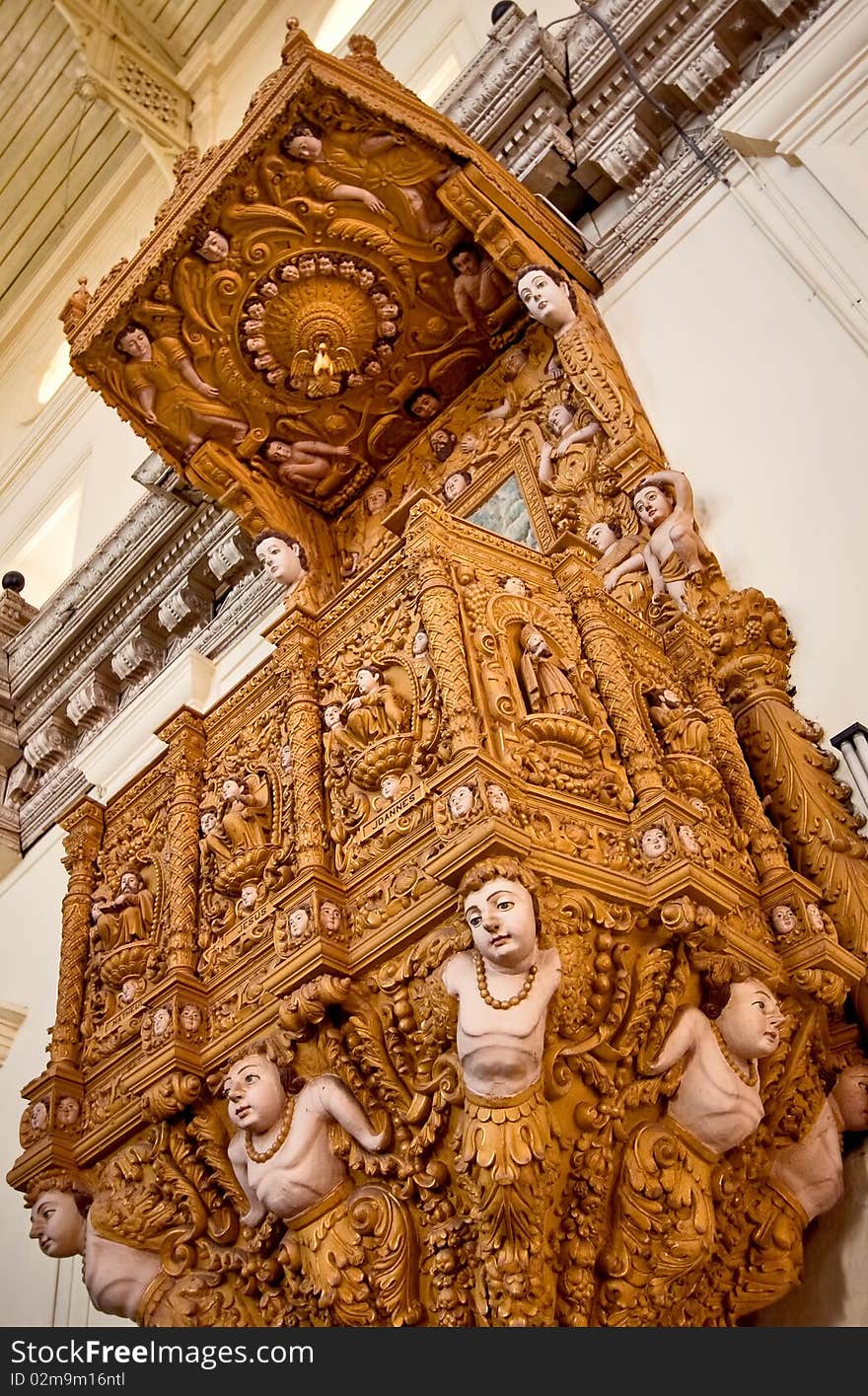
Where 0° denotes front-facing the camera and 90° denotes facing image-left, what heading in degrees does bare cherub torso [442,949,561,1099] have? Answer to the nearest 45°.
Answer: approximately 0°

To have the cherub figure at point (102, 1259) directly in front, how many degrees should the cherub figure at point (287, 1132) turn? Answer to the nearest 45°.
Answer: approximately 90° to its right

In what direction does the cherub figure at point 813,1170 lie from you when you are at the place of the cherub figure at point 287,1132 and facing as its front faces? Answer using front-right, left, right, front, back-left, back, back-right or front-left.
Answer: back-left

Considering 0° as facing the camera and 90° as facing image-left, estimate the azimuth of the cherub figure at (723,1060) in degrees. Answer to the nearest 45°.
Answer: approximately 315°

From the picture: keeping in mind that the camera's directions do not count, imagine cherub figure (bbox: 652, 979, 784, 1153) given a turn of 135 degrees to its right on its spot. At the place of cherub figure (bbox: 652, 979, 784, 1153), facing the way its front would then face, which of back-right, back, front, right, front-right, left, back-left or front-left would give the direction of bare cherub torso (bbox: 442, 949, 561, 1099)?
front-left

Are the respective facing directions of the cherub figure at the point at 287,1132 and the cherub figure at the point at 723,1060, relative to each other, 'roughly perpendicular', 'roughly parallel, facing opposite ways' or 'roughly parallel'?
roughly perpendicular

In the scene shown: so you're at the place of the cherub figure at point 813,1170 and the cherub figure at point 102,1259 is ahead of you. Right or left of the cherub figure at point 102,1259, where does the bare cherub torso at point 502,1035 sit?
left

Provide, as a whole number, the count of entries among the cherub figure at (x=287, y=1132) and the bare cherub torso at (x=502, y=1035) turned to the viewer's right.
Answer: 0

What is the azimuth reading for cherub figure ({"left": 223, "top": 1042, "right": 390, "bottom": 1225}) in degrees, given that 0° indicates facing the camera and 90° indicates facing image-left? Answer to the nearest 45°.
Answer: approximately 45°

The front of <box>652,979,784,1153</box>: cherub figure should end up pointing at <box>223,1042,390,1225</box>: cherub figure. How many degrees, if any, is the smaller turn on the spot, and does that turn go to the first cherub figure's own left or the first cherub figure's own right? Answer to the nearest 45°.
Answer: approximately 135° to the first cherub figure's own right

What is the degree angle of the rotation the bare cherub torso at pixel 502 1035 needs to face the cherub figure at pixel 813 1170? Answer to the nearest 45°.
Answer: approximately 135° to its left

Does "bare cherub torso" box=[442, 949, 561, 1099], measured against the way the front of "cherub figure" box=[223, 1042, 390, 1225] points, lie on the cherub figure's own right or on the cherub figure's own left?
on the cherub figure's own left
